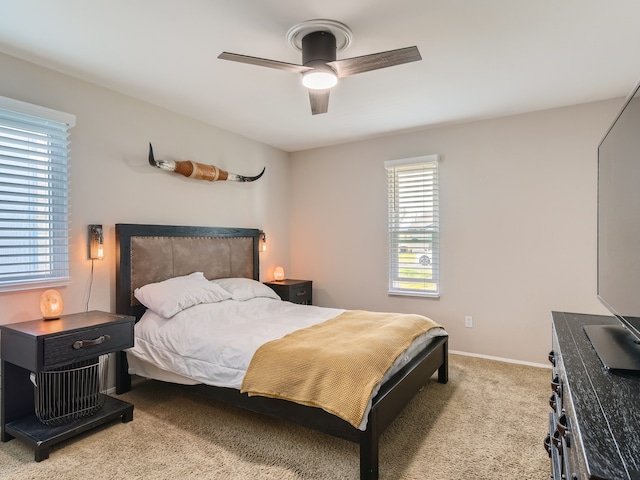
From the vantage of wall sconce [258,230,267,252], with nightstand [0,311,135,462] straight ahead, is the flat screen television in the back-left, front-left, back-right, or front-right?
front-left

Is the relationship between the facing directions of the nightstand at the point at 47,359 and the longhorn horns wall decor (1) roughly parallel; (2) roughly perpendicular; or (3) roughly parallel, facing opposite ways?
roughly parallel

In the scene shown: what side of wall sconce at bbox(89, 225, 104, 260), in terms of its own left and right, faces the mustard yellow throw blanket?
front

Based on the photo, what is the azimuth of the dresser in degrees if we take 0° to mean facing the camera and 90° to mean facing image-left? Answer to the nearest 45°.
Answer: approximately 90°

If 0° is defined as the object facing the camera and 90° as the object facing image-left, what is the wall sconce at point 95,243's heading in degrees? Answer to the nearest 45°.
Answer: approximately 315°

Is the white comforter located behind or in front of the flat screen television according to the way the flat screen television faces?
in front

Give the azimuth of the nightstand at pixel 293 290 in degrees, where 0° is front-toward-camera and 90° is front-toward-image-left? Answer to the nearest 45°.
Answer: approximately 315°

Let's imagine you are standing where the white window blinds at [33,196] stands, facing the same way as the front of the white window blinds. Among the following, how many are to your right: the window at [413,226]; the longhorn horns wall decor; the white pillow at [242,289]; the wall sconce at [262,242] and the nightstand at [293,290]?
0

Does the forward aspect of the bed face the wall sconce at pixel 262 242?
no

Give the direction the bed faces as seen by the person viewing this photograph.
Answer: facing the viewer and to the right of the viewer

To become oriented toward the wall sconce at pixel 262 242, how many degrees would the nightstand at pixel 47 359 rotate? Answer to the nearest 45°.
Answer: approximately 90° to its left

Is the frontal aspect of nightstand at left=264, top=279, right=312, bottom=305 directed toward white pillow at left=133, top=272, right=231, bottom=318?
no

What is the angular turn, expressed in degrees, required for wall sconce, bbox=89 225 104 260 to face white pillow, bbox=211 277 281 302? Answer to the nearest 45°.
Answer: approximately 45° to its left

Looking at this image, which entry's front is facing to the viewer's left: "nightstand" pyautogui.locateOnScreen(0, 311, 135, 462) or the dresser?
the dresser

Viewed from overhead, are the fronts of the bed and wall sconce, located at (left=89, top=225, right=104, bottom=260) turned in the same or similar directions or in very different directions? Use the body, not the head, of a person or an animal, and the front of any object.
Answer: same or similar directions

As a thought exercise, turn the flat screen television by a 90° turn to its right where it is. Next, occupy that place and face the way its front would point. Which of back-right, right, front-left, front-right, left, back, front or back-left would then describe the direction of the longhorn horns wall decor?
left

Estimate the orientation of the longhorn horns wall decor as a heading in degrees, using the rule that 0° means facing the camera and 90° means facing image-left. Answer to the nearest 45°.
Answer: approximately 315°

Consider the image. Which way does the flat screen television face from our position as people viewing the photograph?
facing to the left of the viewer

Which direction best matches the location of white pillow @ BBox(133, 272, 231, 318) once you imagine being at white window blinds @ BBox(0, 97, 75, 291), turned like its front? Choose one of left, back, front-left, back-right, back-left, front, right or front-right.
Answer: front-left
